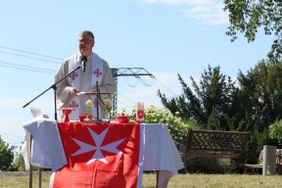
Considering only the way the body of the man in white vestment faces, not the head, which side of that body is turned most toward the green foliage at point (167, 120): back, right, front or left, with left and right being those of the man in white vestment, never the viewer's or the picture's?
back

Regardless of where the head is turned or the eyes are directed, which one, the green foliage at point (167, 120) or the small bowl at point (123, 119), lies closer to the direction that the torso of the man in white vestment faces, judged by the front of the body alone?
the small bowl

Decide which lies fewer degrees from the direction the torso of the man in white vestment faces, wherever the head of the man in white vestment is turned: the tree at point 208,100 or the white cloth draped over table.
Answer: the white cloth draped over table

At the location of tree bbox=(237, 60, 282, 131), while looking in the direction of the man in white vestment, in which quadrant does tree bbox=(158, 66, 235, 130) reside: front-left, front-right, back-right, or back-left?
front-right

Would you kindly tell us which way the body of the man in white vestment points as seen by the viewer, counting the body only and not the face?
toward the camera
